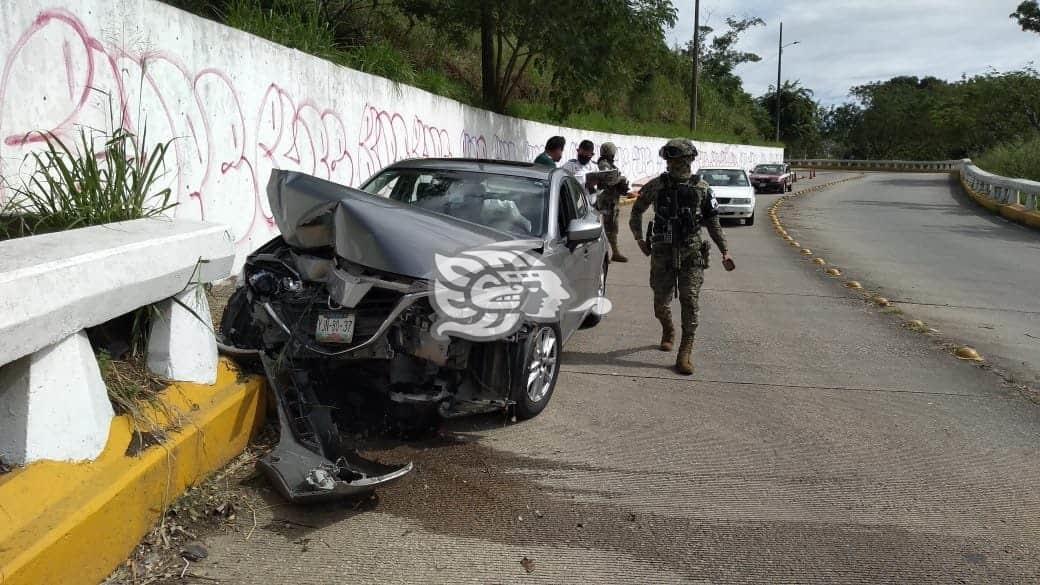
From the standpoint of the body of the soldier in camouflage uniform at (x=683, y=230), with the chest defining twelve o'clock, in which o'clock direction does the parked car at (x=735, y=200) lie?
The parked car is roughly at 6 o'clock from the soldier in camouflage uniform.

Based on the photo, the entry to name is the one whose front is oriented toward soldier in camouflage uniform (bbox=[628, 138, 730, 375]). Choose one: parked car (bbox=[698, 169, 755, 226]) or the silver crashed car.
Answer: the parked car

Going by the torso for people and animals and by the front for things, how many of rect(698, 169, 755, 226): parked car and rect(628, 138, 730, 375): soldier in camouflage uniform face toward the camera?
2

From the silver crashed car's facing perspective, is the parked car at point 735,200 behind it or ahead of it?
behind

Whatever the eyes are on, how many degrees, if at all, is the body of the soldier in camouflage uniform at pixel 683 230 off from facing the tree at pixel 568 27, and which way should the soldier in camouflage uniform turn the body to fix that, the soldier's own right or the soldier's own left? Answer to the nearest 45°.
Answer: approximately 180°

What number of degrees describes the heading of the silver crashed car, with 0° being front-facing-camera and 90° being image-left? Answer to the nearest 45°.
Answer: approximately 45°

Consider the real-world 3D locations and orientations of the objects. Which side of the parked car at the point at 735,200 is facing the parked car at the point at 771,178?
back

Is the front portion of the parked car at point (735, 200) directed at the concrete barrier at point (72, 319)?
yes

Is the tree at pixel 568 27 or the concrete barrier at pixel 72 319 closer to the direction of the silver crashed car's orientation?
the concrete barrier

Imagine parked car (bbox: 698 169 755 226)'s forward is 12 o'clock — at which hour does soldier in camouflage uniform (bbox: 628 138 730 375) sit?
The soldier in camouflage uniform is roughly at 12 o'clock from the parked car.

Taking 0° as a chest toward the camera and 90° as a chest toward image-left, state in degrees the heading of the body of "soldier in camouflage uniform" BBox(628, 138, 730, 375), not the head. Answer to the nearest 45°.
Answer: approximately 0°

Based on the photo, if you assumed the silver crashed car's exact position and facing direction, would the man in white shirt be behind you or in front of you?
behind

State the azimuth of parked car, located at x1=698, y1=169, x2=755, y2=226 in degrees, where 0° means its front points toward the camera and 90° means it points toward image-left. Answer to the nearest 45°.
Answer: approximately 0°
